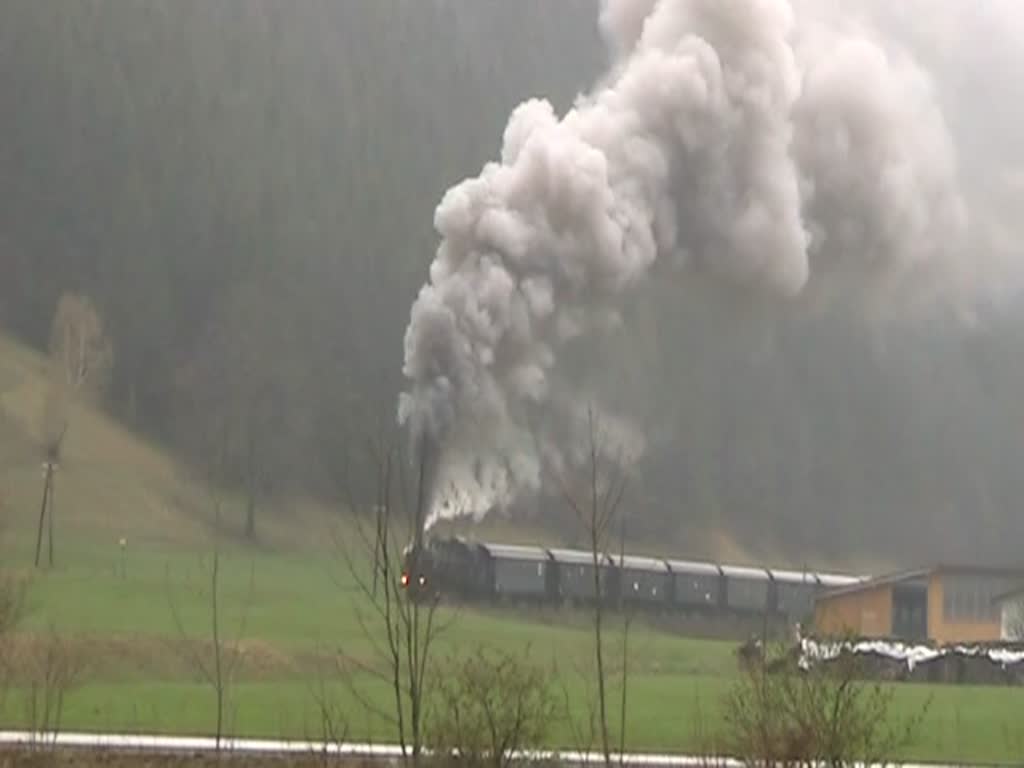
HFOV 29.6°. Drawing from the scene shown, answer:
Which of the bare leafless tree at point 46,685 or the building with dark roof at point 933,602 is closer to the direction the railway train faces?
the bare leafless tree

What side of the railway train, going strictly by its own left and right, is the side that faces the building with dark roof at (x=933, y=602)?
back

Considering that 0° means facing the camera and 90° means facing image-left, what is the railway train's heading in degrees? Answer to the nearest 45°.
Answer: approximately 45°

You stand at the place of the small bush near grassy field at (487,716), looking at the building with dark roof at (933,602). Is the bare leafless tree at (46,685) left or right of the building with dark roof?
left

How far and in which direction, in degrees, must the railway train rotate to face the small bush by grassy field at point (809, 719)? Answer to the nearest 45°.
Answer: approximately 45° to its left
